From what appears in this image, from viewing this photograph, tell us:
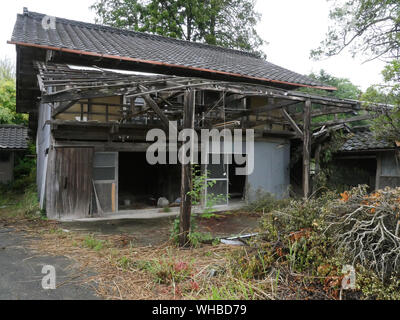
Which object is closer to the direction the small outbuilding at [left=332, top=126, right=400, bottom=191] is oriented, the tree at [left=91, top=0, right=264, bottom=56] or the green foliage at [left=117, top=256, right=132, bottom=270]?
the green foliage

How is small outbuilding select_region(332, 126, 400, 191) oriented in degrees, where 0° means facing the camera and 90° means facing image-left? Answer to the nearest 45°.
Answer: approximately 0°

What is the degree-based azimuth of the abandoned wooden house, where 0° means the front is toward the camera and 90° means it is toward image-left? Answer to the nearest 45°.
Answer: approximately 315°

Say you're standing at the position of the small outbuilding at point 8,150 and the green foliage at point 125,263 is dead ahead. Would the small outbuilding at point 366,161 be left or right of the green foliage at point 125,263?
left

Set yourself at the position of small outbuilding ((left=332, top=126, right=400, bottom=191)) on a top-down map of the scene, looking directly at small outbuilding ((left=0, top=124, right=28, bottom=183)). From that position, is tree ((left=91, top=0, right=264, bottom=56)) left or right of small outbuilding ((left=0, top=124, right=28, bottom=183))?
right

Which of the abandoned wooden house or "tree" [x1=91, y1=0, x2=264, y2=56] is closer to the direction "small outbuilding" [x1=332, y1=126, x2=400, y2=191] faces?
the abandoned wooden house

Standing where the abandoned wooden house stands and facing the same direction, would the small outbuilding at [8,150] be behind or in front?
behind

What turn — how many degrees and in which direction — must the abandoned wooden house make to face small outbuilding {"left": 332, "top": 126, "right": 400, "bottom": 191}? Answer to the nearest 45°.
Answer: approximately 45° to its left
